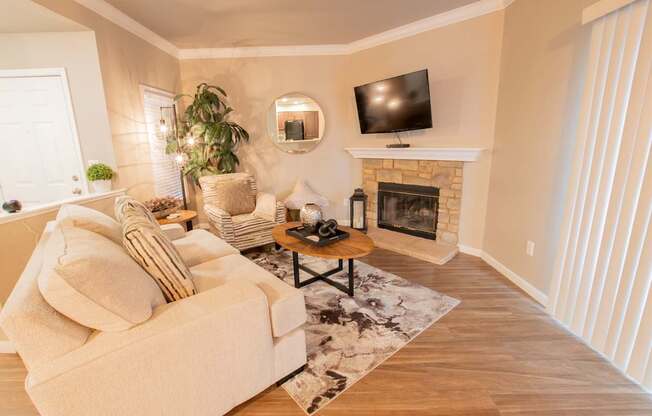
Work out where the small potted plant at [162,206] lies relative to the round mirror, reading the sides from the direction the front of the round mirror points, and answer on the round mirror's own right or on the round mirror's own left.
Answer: on the round mirror's own right

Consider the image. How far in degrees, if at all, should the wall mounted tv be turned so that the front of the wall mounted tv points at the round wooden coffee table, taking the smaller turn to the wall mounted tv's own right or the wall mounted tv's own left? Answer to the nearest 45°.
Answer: approximately 45° to the wall mounted tv's own left

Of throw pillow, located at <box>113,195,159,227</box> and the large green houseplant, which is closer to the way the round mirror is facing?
the throw pillow

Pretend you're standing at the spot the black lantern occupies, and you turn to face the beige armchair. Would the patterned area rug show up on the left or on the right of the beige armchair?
left

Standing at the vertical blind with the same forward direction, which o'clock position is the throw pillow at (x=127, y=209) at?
The throw pillow is roughly at 12 o'clock from the vertical blind.

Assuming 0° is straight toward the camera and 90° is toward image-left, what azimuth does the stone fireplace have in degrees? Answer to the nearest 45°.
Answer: approximately 45°

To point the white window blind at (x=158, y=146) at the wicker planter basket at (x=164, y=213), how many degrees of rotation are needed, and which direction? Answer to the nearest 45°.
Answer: approximately 45° to its right

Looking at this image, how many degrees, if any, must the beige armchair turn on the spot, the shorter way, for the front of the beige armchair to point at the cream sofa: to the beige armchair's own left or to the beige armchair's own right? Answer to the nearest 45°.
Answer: approximately 45° to the beige armchair's own right
